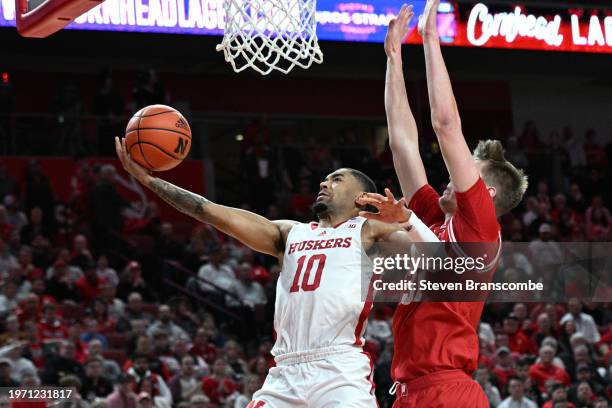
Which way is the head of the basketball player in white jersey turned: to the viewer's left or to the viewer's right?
to the viewer's left

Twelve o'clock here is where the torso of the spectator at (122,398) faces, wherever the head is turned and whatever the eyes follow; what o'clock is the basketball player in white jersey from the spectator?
The basketball player in white jersey is roughly at 1 o'clock from the spectator.

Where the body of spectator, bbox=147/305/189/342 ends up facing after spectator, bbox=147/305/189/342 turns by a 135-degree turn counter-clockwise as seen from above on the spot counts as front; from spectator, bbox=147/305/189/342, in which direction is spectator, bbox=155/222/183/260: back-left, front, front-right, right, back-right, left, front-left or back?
front-left

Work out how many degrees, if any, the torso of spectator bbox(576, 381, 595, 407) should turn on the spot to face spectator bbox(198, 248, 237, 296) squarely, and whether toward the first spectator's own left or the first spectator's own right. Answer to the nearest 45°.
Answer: approximately 90° to the first spectator's own right
